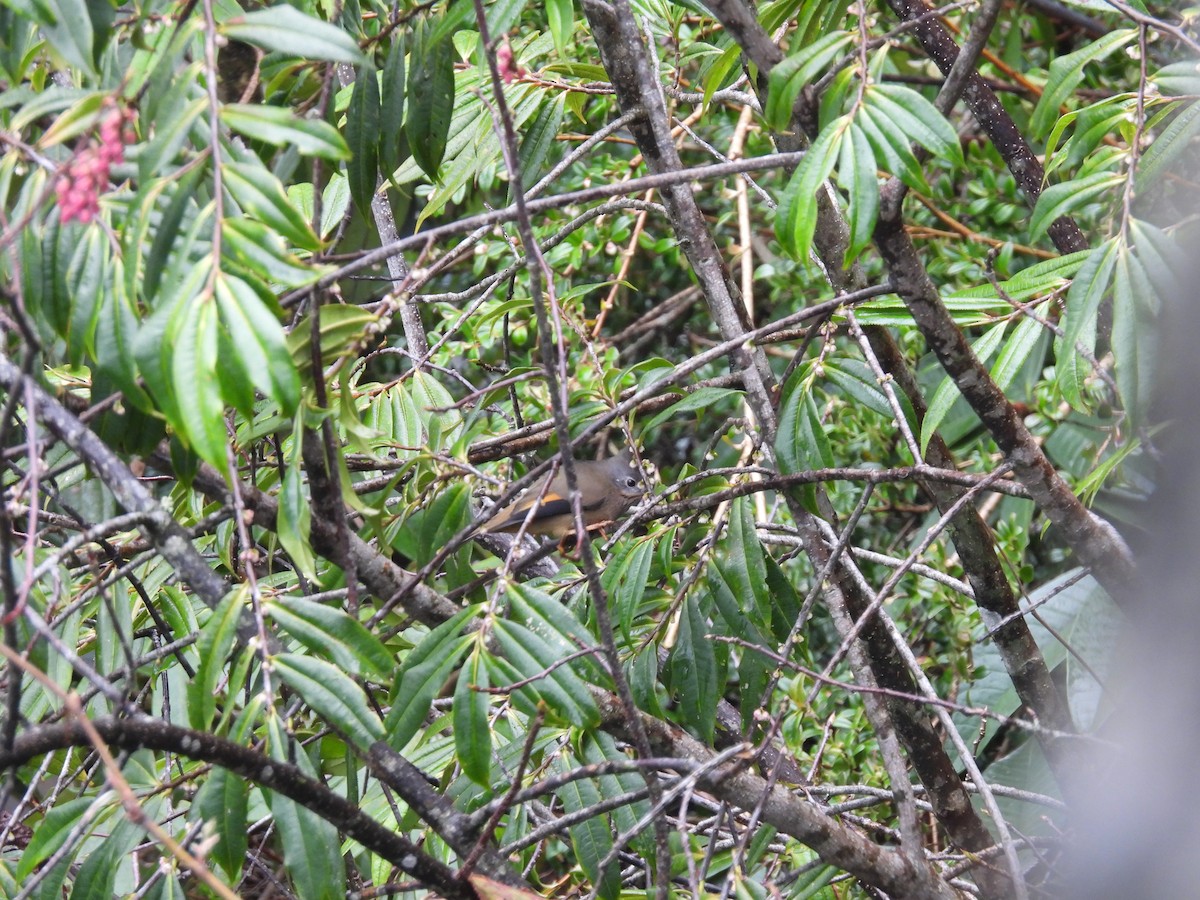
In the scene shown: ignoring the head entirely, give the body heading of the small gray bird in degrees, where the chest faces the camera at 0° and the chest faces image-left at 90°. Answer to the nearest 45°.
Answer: approximately 270°
